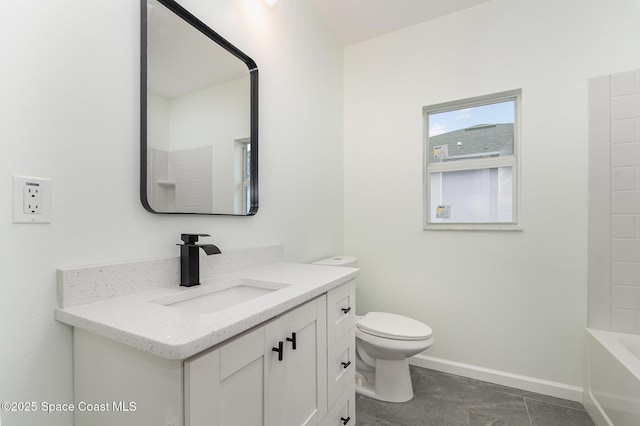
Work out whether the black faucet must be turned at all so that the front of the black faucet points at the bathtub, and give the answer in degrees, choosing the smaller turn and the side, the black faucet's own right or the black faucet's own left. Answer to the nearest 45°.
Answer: approximately 45° to the black faucet's own left

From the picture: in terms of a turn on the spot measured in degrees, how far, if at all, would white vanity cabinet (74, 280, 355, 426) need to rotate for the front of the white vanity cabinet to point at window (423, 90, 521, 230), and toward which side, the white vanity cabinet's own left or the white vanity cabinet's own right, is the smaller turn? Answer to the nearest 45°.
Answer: approximately 90° to the white vanity cabinet's own left

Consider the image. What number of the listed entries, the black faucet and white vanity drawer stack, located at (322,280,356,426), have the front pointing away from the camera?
0

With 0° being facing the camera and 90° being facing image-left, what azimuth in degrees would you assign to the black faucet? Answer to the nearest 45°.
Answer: approximately 315°

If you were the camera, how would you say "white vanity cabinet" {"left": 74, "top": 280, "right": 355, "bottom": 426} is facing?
facing the viewer and to the right of the viewer

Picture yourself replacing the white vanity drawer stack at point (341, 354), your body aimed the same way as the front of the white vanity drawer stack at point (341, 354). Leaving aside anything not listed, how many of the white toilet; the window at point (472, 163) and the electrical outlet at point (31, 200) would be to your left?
2

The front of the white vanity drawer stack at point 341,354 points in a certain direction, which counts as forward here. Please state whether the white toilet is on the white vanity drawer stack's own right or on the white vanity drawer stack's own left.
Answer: on the white vanity drawer stack's own left

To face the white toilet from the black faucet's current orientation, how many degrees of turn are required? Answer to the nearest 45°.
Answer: approximately 45° to its left
